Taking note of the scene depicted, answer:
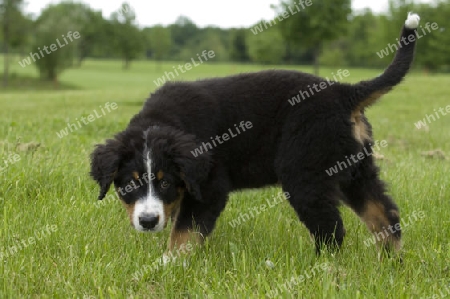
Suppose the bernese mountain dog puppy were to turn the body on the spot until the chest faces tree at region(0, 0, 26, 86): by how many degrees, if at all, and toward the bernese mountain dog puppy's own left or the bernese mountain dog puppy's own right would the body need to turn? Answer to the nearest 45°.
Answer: approximately 90° to the bernese mountain dog puppy's own right

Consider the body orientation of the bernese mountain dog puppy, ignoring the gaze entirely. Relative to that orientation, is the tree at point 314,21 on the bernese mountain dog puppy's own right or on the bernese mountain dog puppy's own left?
on the bernese mountain dog puppy's own right

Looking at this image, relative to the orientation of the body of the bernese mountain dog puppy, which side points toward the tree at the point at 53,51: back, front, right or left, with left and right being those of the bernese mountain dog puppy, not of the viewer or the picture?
right

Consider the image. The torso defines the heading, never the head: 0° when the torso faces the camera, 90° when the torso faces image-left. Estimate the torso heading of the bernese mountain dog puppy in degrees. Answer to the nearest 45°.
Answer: approximately 90°
